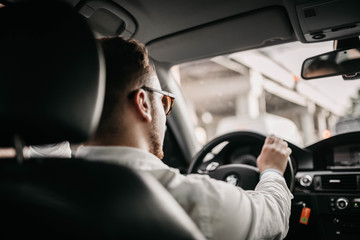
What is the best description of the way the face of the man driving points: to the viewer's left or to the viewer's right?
to the viewer's right

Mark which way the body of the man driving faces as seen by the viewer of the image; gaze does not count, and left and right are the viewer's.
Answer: facing away from the viewer and to the right of the viewer
